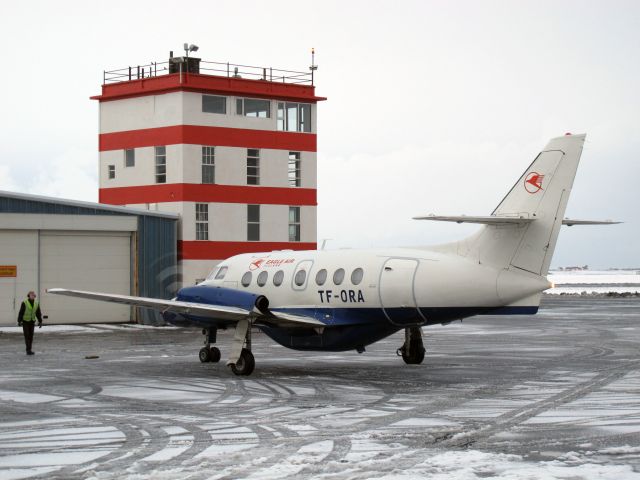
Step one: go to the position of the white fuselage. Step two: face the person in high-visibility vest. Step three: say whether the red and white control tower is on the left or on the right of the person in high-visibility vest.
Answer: right

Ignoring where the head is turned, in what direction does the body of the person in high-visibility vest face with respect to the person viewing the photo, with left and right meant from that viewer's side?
facing the viewer

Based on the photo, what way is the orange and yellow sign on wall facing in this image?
toward the camera

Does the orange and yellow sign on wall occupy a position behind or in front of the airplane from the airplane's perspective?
in front

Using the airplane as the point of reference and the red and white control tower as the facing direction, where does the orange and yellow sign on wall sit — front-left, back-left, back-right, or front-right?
front-left

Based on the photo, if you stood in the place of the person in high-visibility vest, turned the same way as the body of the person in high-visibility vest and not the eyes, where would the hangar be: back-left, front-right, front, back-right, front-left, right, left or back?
back

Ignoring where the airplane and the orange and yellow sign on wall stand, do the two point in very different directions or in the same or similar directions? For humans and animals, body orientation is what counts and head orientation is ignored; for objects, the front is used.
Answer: very different directions

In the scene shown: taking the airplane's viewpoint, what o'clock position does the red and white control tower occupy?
The red and white control tower is roughly at 1 o'clock from the airplane.

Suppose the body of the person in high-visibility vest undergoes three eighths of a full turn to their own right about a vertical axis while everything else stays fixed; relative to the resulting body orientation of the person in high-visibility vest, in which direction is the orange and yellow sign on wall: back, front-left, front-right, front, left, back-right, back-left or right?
front-right

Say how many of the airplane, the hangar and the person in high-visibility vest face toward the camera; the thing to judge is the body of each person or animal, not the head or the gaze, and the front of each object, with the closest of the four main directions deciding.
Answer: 2

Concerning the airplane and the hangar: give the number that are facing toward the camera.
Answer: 1

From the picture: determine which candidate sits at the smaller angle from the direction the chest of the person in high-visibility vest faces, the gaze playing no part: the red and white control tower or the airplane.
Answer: the airplane

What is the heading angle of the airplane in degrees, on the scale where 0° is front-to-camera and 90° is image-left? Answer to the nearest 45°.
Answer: approximately 135°

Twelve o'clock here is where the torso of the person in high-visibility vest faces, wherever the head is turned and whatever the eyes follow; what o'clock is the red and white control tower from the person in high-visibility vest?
The red and white control tower is roughly at 7 o'clock from the person in high-visibility vest.
